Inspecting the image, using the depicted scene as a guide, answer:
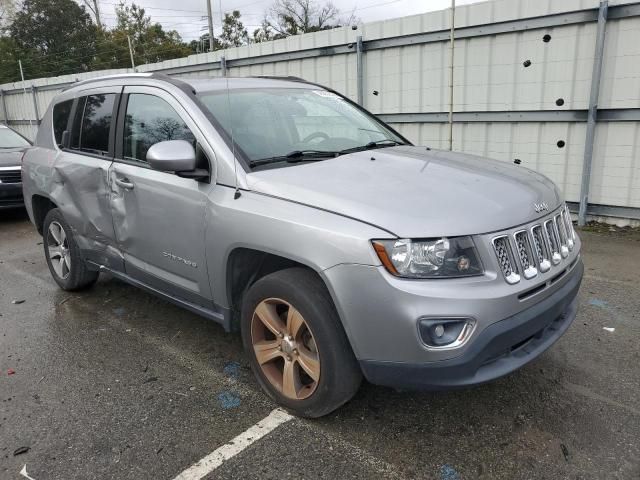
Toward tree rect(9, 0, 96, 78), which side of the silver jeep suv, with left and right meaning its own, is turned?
back

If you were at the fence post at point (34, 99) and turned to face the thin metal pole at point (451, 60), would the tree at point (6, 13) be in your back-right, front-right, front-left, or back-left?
back-left

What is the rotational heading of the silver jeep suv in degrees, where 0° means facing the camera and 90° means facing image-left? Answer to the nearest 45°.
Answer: approximately 315°

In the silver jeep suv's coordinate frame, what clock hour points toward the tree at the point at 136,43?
The tree is roughly at 7 o'clock from the silver jeep suv.

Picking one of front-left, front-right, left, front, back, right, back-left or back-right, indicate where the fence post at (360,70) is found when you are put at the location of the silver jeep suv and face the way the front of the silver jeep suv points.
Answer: back-left

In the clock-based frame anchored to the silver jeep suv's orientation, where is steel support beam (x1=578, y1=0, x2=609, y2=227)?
The steel support beam is roughly at 9 o'clock from the silver jeep suv.

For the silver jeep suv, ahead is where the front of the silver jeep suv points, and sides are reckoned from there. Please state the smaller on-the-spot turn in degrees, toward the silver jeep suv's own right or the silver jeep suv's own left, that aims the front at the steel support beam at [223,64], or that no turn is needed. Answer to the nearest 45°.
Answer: approximately 135° to the silver jeep suv's own left

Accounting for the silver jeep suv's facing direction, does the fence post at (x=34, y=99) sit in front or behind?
behind

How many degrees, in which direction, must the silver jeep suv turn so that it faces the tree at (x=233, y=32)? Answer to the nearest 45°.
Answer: approximately 135° to its left

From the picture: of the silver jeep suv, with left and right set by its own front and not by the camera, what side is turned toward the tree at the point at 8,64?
back
